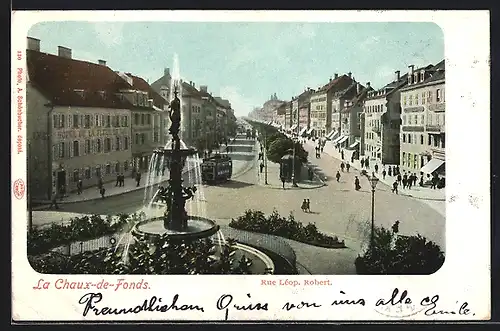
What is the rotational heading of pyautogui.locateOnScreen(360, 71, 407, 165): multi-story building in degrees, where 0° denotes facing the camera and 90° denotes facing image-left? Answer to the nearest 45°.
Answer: approximately 45°
